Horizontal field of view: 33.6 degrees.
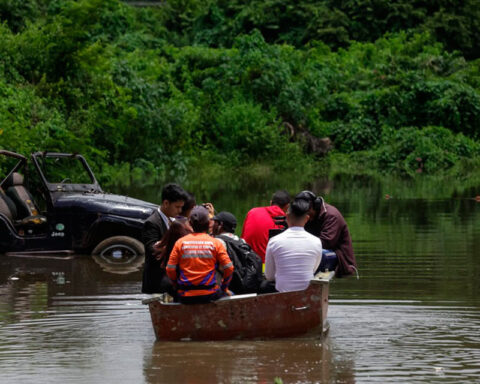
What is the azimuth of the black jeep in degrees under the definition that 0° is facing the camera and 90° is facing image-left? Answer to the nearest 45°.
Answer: approximately 315°

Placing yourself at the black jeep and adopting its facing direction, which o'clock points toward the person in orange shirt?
The person in orange shirt is roughly at 1 o'clock from the black jeep.

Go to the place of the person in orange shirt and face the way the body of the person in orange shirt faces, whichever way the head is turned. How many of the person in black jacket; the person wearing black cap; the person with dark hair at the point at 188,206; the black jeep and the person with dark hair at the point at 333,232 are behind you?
0

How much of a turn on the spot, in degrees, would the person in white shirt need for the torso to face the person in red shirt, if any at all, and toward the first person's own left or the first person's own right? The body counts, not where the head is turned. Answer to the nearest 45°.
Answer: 0° — they already face them

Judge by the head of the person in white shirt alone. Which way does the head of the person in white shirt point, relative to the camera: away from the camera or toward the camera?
away from the camera

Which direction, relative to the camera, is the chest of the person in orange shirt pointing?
away from the camera

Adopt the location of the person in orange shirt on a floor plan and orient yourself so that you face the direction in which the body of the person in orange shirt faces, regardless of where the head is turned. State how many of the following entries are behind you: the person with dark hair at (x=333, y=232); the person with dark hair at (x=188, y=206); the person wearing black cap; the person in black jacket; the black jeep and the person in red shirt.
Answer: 0

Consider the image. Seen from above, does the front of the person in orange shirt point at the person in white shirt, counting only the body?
no

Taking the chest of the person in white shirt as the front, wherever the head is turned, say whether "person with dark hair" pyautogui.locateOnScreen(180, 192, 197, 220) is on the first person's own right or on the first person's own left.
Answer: on the first person's own left

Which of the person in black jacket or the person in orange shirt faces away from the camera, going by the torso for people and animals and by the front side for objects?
the person in orange shirt

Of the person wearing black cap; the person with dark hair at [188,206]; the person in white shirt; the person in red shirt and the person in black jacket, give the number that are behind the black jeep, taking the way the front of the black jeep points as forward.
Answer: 0

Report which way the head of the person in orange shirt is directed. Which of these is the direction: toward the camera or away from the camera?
away from the camera

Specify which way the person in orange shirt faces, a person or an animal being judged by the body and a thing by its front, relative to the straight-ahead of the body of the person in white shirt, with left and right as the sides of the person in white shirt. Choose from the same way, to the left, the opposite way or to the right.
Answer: the same way

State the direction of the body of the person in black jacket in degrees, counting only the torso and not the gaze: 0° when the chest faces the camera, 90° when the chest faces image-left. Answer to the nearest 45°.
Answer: approximately 270°

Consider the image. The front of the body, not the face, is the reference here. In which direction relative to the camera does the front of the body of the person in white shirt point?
away from the camera

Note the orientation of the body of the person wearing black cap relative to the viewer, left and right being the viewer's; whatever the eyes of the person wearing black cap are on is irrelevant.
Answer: facing away from the viewer and to the left of the viewer
